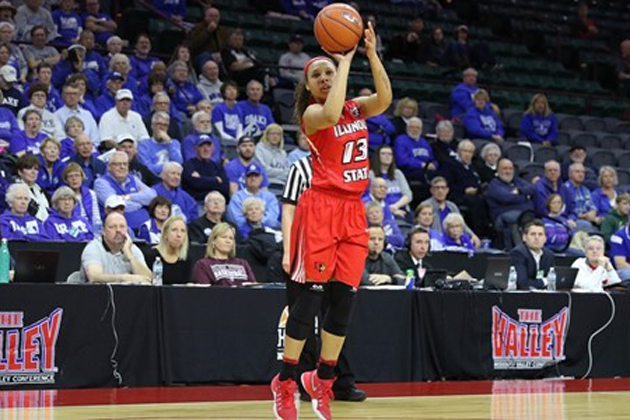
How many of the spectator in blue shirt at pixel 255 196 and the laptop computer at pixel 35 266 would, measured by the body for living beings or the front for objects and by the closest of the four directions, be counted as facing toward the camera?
1

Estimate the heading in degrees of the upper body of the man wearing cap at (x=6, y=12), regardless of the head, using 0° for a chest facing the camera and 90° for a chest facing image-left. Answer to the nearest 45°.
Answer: approximately 315°

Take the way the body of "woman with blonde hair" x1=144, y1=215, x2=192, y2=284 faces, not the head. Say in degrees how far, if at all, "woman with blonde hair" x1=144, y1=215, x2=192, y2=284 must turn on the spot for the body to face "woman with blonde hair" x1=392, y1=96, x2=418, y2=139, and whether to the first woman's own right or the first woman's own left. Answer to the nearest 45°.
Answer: approximately 90° to the first woman's own left

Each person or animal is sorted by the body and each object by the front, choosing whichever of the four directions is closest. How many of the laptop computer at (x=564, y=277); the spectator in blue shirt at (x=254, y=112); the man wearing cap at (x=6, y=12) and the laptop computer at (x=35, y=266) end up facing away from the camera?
2

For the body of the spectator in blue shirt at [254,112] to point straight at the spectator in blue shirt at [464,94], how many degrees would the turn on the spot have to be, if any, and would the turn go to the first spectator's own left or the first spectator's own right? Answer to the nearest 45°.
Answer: approximately 135° to the first spectator's own left

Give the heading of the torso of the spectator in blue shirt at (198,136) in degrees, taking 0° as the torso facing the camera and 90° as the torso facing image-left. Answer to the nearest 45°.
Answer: approximately 315°

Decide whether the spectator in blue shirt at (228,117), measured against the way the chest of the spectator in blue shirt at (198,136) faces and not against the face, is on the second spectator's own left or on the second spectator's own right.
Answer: on the second spectator's own left

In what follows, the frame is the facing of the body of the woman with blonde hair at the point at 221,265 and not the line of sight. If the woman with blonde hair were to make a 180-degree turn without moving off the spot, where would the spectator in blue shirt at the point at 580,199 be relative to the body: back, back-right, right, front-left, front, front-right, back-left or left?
right

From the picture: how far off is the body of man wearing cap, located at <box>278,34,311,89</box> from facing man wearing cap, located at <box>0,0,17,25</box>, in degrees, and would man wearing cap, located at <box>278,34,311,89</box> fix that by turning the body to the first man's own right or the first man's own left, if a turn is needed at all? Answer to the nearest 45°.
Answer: approximately 45° to the first man's own right

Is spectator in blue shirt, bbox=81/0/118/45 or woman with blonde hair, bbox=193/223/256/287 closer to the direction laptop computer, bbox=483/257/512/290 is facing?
the spectator in blue shirt

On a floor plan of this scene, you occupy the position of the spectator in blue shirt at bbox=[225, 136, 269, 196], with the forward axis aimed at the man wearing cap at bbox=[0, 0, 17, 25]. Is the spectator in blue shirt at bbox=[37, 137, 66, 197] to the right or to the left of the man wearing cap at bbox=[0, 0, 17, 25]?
left
